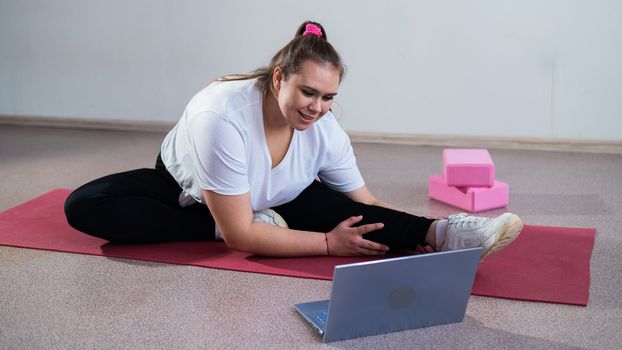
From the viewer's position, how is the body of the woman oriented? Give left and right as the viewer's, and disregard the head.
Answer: facing the viewer and to the right of the viewer

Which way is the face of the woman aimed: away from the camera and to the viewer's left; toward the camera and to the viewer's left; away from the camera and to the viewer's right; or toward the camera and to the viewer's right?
toward the camera and to the viewer's right

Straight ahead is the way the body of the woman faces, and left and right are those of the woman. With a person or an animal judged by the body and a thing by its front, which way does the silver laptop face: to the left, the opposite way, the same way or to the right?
the opposite way

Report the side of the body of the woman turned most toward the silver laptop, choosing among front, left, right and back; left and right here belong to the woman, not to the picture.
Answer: front

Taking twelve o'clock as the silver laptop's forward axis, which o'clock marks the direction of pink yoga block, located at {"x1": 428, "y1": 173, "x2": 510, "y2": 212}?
The pink yoga block is roughly at 2 o'clock from the silver laptop.

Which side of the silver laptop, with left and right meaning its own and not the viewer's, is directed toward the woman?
front

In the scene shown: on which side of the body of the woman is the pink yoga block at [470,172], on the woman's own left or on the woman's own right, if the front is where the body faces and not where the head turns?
on the woman's own left

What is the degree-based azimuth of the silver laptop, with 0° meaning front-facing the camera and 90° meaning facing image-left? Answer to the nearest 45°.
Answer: approximately 135°
